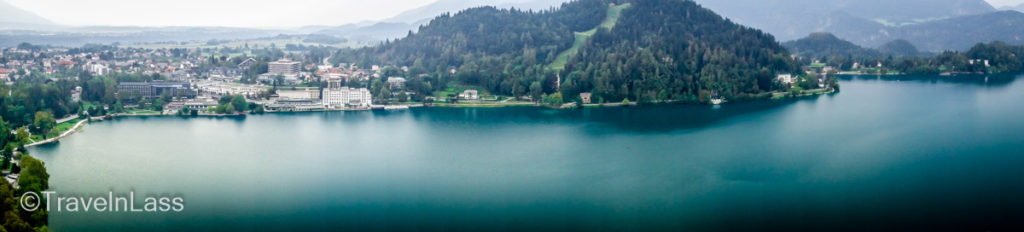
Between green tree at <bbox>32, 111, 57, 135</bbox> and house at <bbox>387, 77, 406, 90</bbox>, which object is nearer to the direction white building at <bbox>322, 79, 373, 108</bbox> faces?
the green tree

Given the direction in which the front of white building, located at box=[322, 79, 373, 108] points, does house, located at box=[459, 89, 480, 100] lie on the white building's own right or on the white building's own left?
on the white building's own left

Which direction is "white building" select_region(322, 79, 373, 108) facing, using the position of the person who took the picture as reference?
facing the viewer

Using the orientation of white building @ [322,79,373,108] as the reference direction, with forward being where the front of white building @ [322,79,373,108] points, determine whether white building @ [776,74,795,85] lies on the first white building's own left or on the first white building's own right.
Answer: on the first white building's own left

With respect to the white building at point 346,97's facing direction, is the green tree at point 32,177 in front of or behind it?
in front

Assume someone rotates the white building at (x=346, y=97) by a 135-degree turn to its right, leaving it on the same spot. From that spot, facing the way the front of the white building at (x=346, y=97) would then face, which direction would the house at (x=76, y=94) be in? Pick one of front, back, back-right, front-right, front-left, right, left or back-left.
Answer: front-left

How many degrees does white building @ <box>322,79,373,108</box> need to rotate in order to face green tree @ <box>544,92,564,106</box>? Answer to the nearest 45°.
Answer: approximately 90° to its left

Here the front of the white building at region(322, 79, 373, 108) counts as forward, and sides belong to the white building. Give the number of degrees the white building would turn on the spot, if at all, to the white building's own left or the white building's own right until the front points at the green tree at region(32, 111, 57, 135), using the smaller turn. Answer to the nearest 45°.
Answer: approximately 45° to the white building's own right

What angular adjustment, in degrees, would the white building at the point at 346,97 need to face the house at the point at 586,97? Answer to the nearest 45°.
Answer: approximately 90° to its left

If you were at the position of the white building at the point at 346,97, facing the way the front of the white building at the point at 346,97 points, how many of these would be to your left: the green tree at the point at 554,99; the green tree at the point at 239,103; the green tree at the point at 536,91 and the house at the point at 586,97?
3

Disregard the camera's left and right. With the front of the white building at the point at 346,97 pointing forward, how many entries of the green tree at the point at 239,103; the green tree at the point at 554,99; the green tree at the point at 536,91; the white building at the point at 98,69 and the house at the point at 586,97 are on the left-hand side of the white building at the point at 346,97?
3
